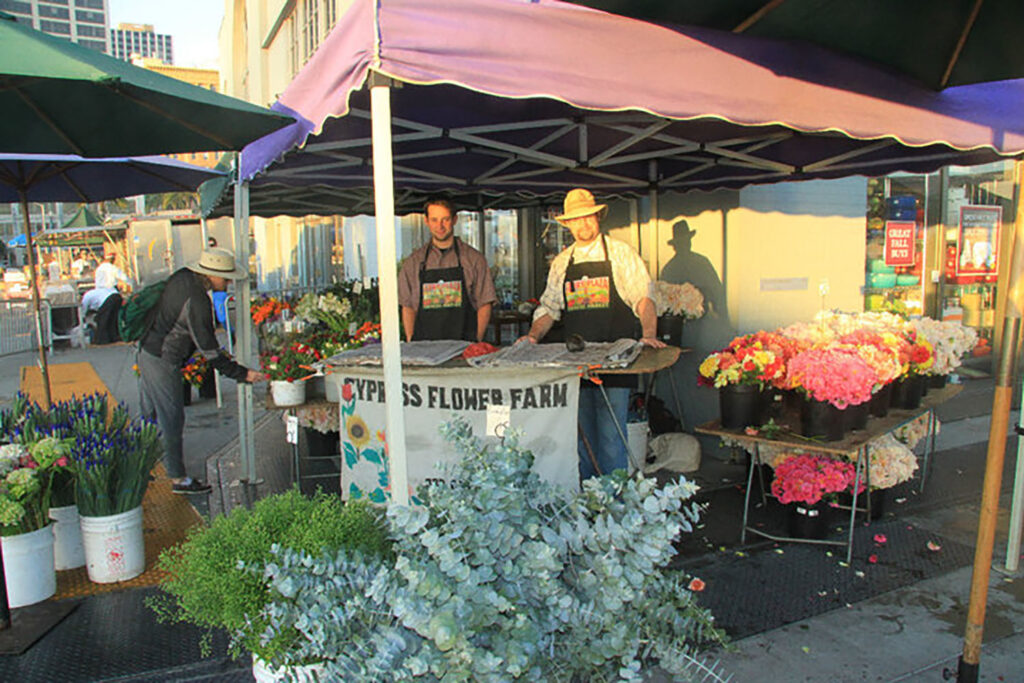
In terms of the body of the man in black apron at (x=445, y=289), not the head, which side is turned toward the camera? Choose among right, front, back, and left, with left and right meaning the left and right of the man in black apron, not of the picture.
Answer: front

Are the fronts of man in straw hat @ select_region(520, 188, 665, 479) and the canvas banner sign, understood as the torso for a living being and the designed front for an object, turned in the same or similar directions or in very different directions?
same or similar directions

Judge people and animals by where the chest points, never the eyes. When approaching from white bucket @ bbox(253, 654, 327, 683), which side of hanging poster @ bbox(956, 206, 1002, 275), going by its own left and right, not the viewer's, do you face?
front

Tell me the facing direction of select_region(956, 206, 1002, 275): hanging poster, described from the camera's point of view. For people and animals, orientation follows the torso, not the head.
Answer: facing the viewer

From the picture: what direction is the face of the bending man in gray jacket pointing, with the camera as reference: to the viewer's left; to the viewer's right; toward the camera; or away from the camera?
to the viewer's right

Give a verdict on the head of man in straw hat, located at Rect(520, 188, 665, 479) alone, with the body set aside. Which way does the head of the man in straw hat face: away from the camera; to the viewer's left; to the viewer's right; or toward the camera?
toward the camera

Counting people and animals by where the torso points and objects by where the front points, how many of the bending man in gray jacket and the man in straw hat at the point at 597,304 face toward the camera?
1

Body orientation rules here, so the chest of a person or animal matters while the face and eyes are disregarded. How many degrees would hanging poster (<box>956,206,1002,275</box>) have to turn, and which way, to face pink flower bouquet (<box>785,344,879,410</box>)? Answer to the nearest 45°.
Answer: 0° — it already faces it

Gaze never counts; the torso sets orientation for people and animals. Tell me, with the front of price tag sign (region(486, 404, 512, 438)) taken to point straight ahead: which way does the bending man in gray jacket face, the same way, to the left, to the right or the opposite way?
to the left

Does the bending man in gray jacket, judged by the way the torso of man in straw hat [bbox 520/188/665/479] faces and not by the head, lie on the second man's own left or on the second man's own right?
on the second man's own right

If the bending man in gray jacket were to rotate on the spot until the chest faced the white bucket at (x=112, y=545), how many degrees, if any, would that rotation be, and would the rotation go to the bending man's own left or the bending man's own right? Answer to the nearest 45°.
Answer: approximately 90° to the bending man's own right

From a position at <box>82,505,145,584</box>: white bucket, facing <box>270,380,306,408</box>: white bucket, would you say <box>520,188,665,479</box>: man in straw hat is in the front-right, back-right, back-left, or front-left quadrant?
front-right

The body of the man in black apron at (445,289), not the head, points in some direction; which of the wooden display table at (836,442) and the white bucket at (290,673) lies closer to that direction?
the white bucket

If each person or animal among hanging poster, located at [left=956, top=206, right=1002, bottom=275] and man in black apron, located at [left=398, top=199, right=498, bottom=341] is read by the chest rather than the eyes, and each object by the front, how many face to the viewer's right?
0

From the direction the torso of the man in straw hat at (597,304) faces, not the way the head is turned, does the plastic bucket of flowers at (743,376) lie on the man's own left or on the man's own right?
on the man's own left

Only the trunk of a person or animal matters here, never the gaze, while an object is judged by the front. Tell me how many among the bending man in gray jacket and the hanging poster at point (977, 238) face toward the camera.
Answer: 1

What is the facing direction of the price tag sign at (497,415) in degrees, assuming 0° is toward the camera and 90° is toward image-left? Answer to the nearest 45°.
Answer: approximately 0°

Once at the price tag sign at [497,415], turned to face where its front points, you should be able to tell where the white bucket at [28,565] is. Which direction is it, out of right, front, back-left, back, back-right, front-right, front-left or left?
right

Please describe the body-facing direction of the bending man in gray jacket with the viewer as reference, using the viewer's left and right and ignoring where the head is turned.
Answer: facing to the right of the viewer

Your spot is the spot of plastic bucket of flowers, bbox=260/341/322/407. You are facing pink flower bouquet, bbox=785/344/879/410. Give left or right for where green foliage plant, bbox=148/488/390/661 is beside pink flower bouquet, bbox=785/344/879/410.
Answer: right
